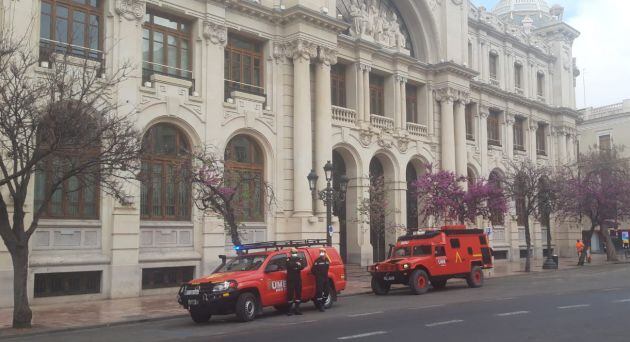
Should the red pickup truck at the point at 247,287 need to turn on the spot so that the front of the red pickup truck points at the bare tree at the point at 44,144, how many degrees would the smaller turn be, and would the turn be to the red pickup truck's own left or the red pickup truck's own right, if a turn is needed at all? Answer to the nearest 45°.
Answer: approximately 45° to the red pickup truck's own right

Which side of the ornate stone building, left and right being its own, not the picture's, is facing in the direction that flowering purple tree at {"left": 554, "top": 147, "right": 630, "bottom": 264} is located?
left

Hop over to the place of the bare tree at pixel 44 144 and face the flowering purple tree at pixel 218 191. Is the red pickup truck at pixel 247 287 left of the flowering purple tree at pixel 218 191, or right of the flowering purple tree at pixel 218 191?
right

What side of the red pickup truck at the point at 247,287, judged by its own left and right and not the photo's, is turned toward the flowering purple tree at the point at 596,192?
back

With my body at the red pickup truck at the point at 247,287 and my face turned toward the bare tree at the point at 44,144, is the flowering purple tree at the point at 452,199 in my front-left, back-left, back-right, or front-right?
back-right

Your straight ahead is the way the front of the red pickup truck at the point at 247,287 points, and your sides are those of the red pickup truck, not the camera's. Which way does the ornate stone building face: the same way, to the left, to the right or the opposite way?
to the left

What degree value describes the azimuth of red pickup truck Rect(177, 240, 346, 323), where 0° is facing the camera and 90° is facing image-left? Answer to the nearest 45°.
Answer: approximately 45°

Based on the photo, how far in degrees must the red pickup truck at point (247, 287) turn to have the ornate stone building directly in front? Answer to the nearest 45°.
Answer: approximately 135° to its right

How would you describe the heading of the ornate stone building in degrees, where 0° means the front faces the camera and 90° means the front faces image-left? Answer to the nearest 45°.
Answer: approximately 315°
